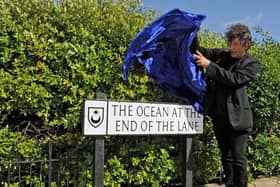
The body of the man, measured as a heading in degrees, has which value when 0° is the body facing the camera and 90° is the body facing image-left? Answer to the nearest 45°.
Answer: approximately 45°

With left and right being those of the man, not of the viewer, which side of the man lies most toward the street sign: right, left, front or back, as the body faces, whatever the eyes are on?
front

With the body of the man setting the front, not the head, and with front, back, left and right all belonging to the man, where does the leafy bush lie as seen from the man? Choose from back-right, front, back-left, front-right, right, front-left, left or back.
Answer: back-right

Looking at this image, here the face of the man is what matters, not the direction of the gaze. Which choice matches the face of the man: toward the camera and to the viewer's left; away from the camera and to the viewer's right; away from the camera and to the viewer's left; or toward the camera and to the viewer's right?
toward the camera and to the viewer's left

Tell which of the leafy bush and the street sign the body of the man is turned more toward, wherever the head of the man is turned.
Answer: the street sign
